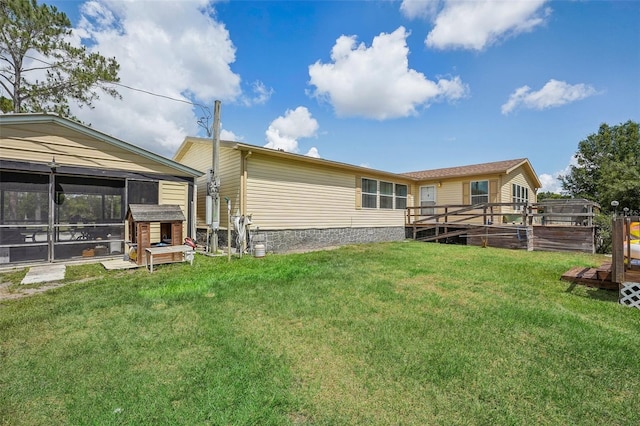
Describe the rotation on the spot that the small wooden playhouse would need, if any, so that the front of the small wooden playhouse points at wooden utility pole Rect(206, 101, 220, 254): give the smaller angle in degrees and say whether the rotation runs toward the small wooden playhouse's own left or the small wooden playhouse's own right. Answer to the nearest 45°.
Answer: approximately 135° to the small wooden playhouse's own left

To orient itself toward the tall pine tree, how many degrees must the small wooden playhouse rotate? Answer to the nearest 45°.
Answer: approximately 135° to its right

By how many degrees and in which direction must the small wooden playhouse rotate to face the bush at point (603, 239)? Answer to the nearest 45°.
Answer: approximately 90° to its left

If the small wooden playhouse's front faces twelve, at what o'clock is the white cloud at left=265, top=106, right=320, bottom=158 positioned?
The white cloud is roughly at 7 o'clock from the small wooden playhouse.

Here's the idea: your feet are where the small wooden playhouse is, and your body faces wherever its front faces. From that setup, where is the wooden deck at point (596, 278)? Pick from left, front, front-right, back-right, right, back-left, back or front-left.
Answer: front-left

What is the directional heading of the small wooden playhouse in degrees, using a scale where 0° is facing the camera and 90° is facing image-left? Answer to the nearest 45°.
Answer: approximately 0°

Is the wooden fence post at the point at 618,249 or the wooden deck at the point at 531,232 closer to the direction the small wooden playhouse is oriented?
the wooden fence post

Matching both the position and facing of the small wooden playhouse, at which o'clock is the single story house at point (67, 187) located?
The single story house is roughly at 4 o'clock from the small wooden playhouse.

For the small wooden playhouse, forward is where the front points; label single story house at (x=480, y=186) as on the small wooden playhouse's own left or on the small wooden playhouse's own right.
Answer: on the small wooden playhouse's own left
